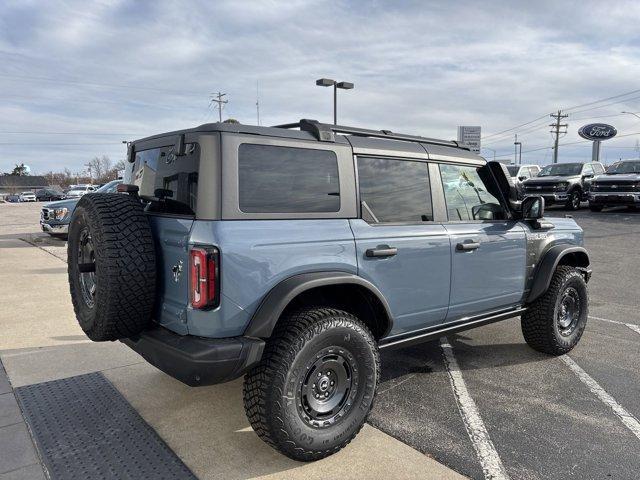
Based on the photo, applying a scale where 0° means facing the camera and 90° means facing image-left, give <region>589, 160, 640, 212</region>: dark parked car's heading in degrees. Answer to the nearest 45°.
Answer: approximately 45°

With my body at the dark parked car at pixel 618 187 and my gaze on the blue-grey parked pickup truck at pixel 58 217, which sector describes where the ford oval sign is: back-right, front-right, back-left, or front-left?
back-right

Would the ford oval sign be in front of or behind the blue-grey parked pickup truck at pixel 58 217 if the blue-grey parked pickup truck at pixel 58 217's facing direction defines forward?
behind

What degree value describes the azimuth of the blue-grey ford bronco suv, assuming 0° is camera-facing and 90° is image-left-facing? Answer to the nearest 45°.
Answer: approximately 225°

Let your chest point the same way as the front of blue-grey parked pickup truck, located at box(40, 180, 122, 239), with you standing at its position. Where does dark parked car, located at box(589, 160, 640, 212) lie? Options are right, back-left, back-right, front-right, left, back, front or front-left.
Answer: back-left

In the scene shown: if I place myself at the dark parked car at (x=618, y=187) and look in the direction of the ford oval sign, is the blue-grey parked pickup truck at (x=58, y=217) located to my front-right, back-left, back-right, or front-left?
back-left

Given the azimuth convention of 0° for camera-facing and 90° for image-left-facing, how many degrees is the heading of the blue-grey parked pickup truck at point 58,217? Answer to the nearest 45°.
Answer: approximately 45°

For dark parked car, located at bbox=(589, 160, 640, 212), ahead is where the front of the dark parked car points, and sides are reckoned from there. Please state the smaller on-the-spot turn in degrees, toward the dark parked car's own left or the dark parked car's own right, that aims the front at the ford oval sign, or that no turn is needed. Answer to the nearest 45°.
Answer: approximately 135° to the dark parked car's own right
